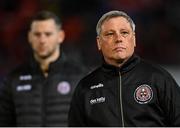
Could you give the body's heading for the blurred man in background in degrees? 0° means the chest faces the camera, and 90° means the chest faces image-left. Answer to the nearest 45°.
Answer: approximately 0°
